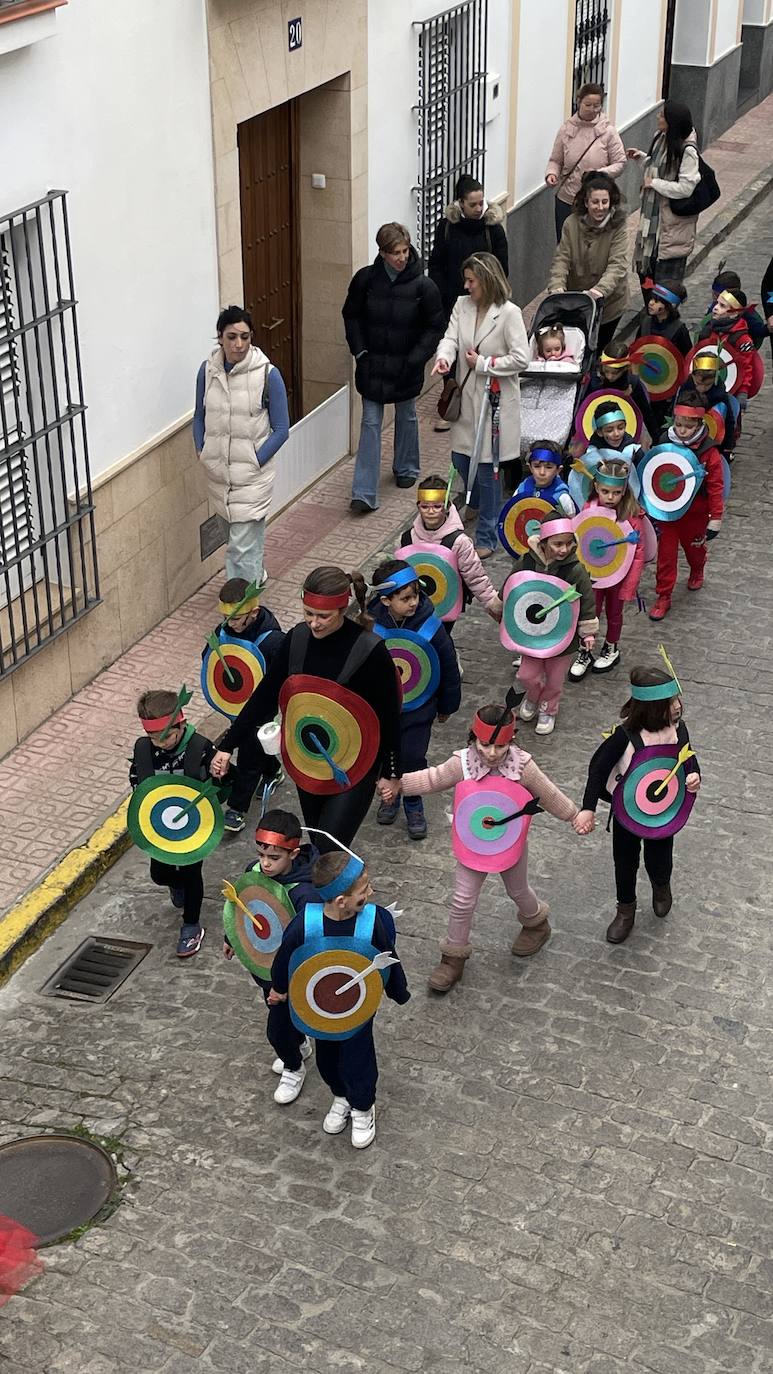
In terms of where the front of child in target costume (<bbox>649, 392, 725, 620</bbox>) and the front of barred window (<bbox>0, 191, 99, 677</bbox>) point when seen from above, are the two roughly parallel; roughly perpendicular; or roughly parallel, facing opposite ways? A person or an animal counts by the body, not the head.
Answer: roughly perpendicular

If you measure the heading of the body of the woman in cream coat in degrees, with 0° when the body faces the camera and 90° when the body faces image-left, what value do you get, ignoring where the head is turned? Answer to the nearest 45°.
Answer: approximately 45°

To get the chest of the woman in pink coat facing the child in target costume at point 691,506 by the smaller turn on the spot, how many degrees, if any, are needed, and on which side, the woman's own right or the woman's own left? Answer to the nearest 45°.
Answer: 0° — they already face them

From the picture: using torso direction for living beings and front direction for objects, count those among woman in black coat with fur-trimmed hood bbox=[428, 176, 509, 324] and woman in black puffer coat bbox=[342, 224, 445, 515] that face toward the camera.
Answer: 2

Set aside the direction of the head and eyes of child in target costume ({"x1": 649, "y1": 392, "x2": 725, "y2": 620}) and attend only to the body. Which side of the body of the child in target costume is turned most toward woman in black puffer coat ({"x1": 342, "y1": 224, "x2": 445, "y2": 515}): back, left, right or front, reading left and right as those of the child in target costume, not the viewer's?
right

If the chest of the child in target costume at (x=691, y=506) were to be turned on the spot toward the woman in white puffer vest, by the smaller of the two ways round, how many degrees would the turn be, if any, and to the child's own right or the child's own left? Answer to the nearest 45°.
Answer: approximately 45° to the child's own right

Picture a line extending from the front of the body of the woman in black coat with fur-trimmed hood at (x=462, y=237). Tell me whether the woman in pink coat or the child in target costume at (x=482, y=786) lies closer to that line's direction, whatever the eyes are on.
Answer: the child in target costume

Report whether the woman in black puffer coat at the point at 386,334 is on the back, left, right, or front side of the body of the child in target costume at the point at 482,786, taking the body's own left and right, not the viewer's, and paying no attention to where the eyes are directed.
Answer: back
